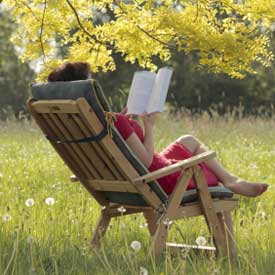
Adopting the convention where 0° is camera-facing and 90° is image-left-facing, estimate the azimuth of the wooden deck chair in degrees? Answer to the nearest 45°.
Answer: approximately 225°

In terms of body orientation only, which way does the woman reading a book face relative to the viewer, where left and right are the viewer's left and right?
facing away from the viewer and to the right of the viewer
